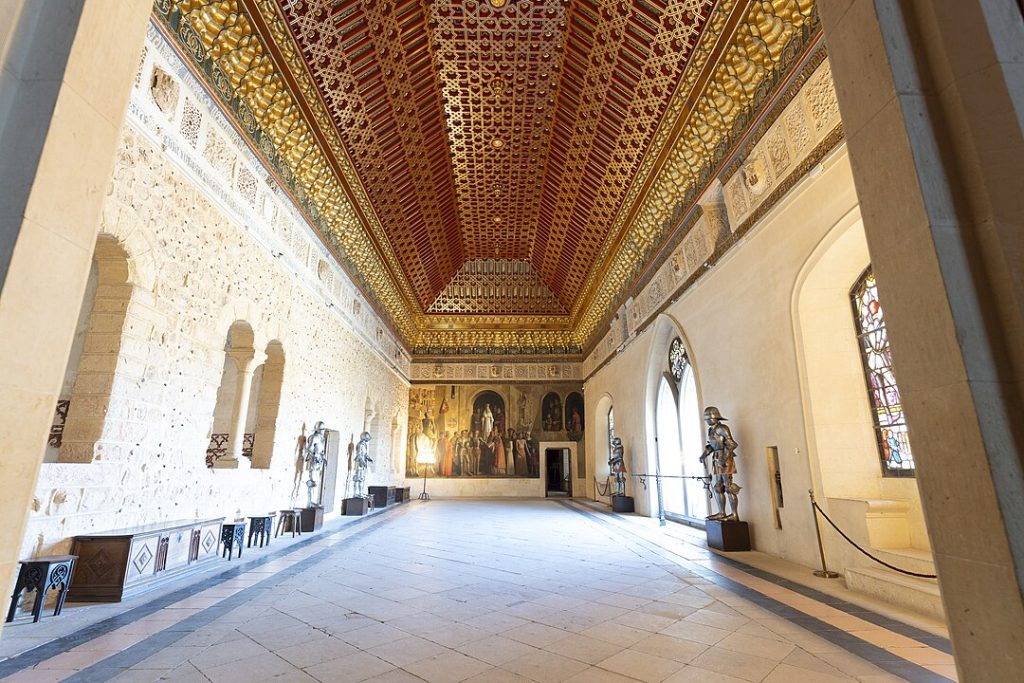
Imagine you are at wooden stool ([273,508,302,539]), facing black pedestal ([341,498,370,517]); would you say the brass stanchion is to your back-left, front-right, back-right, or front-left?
back-right

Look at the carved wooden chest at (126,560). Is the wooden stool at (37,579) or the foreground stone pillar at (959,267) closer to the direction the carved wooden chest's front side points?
the foreground stone pillar

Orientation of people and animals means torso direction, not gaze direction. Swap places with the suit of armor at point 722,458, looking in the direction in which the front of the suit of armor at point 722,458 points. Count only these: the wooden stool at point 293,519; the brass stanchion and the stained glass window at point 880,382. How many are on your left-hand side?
2

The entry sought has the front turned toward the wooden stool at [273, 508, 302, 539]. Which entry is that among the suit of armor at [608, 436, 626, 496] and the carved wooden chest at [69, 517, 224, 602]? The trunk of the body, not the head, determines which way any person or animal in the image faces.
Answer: the suit of armor

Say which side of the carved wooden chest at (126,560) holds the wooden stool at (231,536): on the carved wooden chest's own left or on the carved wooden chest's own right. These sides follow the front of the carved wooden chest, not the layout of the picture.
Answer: on the carved wooden chest's own left

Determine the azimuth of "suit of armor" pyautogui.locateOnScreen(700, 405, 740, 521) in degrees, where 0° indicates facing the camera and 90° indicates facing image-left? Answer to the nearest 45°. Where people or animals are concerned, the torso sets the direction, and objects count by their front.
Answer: approximately 45°

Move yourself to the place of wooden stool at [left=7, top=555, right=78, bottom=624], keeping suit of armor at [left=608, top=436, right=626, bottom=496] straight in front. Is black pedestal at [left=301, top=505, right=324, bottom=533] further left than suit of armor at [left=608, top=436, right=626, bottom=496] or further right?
left

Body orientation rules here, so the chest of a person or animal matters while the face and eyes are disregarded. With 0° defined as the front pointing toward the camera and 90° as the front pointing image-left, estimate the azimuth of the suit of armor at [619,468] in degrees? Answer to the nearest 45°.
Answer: approximately 45°

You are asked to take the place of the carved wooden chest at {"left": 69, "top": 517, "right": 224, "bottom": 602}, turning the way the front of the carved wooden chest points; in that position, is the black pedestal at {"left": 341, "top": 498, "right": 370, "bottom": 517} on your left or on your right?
on your left

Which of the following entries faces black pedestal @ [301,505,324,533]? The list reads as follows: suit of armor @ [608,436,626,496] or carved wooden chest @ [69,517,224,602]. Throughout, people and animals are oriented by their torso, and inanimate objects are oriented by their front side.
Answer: the suit of armor

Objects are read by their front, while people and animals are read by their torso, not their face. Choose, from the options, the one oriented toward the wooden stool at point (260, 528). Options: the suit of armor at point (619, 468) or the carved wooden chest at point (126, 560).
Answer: the suit of armor
